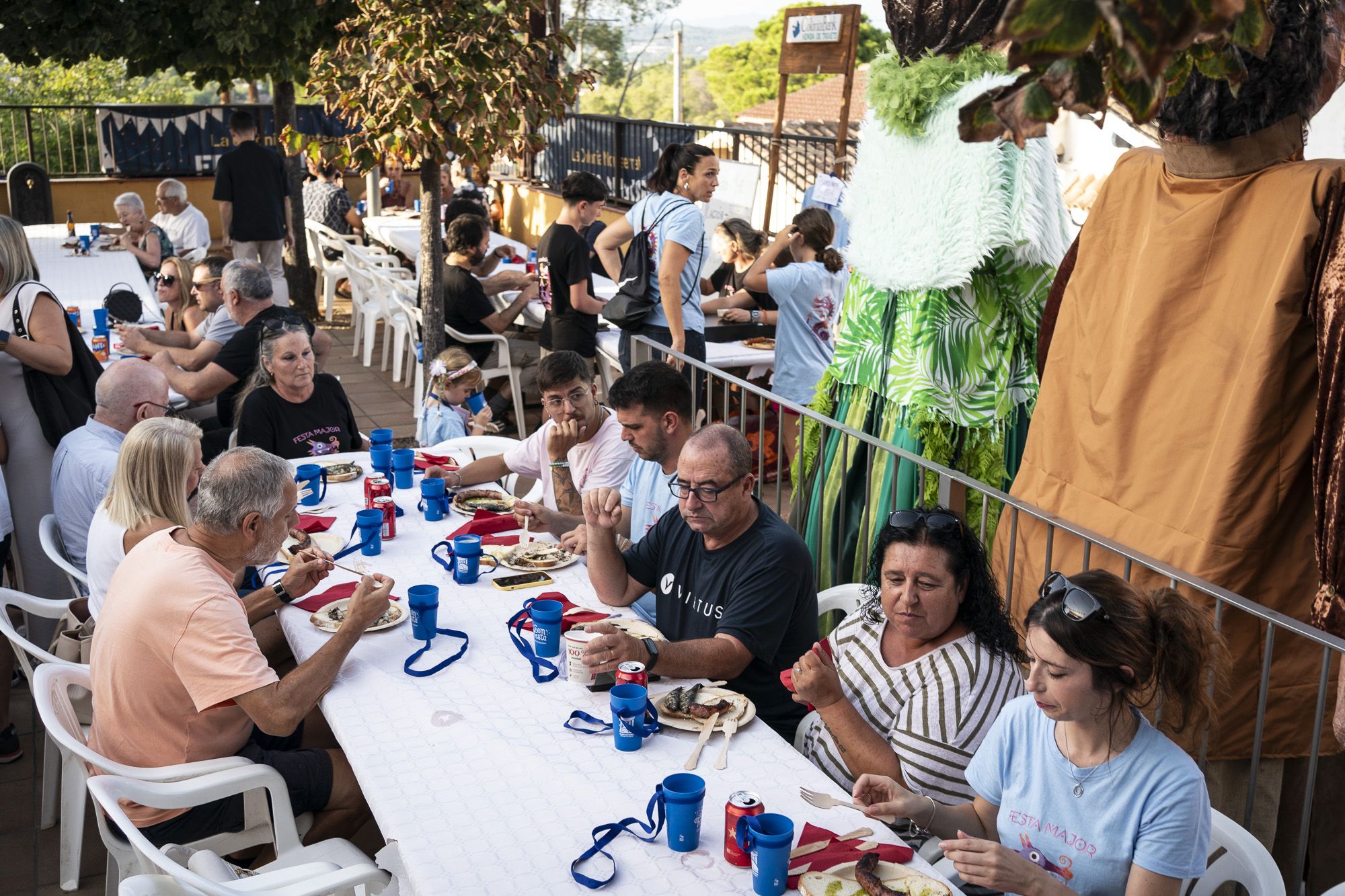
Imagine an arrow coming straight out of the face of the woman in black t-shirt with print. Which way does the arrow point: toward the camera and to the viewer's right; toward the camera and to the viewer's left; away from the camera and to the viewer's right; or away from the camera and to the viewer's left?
toward the camera and to the viewer's right

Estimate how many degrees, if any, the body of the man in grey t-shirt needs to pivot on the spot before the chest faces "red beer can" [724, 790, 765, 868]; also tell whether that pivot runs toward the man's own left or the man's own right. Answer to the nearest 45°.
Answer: approximately 90° to the man's own left

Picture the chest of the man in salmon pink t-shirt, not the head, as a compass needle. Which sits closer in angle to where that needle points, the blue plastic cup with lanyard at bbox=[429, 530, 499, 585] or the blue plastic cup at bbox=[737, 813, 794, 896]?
the blue plastic cup with lanyard

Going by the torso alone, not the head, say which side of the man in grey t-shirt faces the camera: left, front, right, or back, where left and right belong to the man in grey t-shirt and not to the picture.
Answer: left

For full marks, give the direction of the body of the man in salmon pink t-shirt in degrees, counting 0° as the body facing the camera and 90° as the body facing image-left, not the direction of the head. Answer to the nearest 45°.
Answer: approximately 225°

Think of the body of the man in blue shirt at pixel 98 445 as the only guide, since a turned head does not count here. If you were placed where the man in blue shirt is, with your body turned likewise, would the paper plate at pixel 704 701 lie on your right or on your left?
on your right

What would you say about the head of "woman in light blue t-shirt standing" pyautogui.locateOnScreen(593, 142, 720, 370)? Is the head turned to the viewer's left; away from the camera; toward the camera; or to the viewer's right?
to the viewer's right

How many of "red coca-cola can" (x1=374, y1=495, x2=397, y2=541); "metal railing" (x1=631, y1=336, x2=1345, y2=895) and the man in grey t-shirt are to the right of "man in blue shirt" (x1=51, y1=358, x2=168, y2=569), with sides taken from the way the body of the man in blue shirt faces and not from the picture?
2
